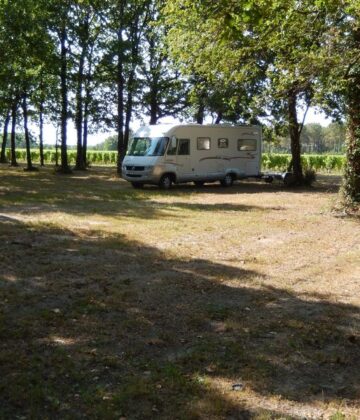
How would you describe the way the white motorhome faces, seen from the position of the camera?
facing the viewer and to the left of the viewer

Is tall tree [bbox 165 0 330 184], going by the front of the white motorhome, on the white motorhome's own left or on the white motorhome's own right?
on the white motorhome's own left
